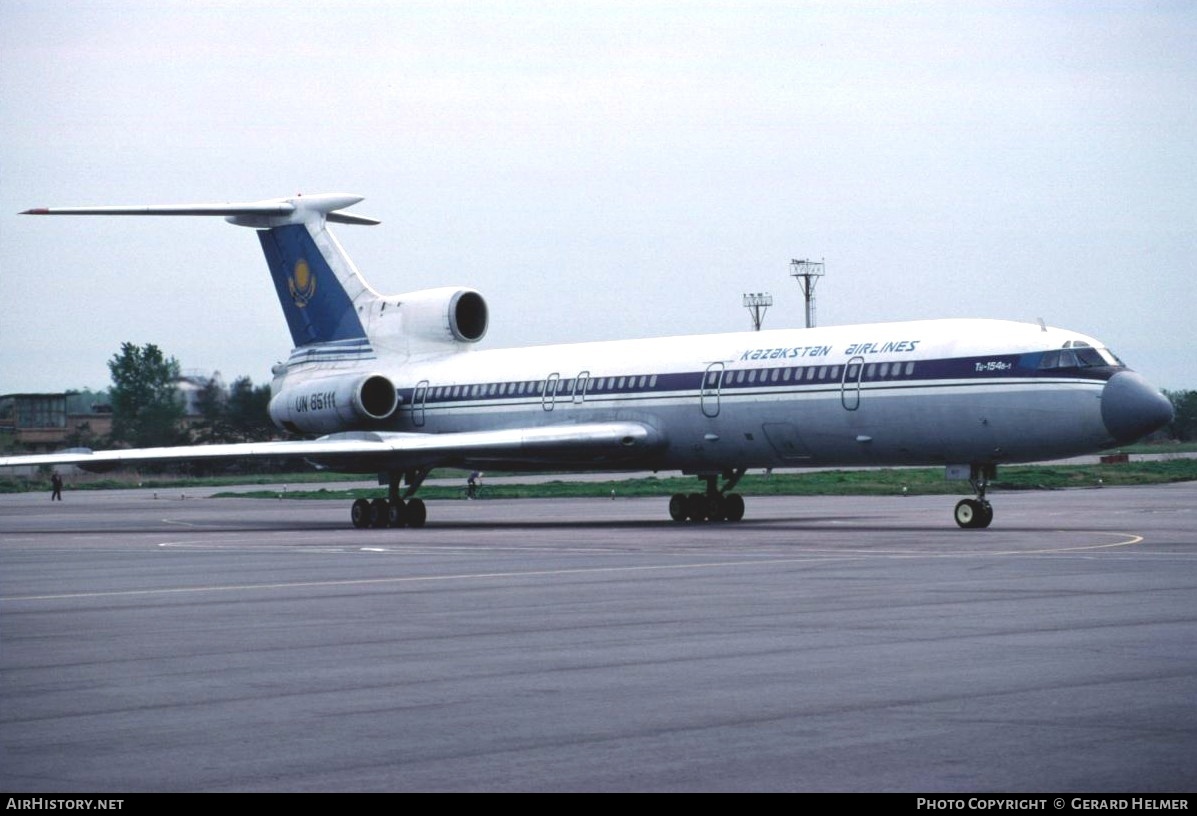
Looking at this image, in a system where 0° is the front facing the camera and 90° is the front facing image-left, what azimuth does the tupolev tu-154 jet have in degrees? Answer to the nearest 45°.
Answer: approximately 315°
